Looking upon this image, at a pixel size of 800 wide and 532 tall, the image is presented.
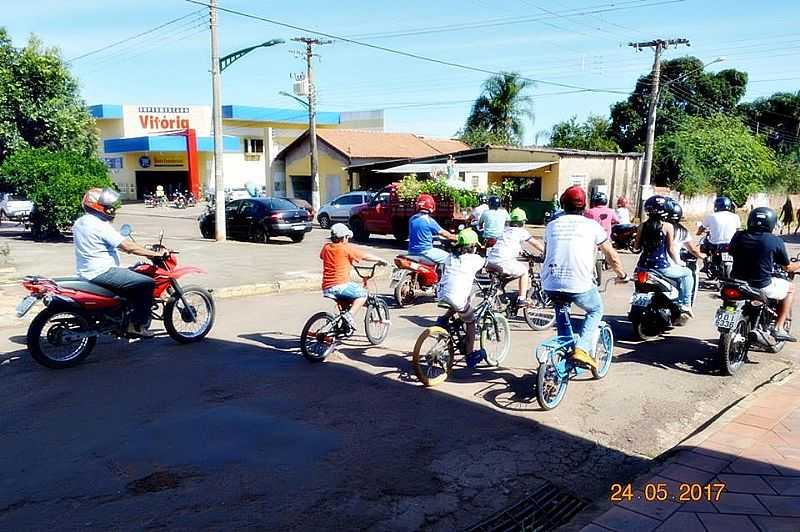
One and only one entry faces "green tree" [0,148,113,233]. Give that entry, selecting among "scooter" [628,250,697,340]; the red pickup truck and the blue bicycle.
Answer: the red pickup truck

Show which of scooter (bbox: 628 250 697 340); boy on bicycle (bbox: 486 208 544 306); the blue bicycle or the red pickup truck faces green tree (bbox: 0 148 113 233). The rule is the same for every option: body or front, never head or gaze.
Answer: the red pickup truck

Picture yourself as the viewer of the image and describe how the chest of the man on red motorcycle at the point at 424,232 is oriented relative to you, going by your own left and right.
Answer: facing away from the viewer and to the right of the viewer

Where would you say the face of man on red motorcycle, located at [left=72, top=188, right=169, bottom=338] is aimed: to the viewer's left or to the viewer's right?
to the viewer's right

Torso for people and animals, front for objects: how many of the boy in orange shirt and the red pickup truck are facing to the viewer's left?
1

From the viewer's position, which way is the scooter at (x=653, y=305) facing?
facing away from the viewer and to the right of the viewer

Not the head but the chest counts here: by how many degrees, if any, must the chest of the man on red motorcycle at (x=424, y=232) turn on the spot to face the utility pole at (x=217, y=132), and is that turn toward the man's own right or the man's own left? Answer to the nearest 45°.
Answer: approximately 90° to the man's own left

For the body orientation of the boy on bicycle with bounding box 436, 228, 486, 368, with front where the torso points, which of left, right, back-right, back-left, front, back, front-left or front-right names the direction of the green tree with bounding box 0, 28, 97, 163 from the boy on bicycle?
left

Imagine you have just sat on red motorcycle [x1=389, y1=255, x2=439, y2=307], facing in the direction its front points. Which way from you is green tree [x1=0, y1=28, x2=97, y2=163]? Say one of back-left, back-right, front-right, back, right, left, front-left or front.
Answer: left

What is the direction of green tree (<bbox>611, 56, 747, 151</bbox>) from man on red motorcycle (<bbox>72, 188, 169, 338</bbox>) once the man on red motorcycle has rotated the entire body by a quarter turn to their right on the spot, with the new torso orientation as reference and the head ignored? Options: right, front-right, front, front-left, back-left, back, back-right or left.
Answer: back-left

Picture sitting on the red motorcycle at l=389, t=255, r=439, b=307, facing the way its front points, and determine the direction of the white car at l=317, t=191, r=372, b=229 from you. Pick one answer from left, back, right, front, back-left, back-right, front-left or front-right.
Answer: front-left

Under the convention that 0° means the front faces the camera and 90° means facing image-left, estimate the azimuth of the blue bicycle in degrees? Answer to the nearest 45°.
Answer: approximately 225°

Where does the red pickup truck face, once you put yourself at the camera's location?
facing to the left of the viewer

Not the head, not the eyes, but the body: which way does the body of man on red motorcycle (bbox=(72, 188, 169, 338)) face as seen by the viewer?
to the viewer's right
